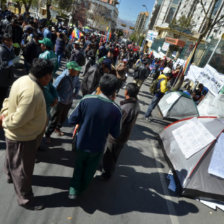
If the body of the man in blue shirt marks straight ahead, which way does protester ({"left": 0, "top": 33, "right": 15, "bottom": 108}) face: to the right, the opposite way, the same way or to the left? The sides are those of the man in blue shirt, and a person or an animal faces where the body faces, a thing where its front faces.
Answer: to the right

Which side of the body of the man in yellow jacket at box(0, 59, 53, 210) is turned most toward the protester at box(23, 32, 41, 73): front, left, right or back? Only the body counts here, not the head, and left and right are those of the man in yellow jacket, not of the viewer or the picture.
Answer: left

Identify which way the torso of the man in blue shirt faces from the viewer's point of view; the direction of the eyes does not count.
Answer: away from the camera

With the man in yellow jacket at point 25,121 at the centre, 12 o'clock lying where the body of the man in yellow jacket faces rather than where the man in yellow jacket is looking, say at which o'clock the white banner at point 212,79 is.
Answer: The white banner is roughly at 11 o'clock from the man in yellow jacket.

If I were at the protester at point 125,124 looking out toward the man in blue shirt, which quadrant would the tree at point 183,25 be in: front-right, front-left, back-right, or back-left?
back-right

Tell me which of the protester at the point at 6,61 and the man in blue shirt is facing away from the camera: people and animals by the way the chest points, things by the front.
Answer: the man in blue shirt
